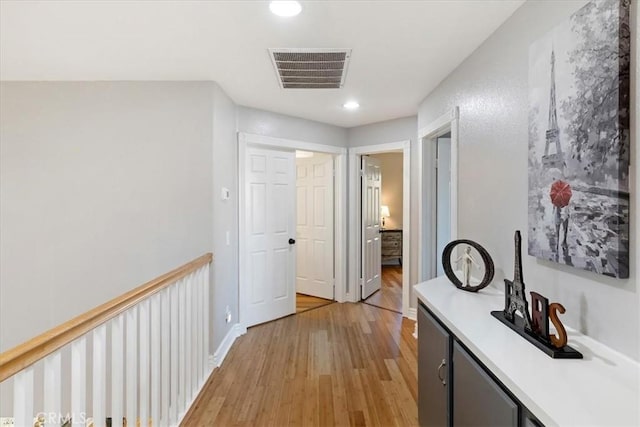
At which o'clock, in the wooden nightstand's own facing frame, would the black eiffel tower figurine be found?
The black eiffel tower figurine is roughly at 12 o'clock from the wooden nightstand.

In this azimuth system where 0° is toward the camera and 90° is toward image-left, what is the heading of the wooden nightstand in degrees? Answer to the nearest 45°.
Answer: approximately 0°

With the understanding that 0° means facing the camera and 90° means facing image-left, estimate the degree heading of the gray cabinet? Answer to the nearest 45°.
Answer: approximately 45°

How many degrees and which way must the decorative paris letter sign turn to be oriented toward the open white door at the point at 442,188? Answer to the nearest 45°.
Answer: approximately 135° to its right

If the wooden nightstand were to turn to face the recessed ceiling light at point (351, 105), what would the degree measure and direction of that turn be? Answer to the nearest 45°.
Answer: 0° — it already faces it

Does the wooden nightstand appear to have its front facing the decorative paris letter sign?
yes

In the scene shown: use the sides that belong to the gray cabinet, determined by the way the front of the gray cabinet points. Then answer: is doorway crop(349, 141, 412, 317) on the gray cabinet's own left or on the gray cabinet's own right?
on the gray cabinet's own right

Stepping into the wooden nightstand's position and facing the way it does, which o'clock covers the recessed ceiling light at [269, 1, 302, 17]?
The recessed ceiling light is roughly at 12 o'clock from the wooden nightstand.

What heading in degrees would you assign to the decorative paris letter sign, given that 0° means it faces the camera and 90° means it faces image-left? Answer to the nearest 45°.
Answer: approximately 45°
